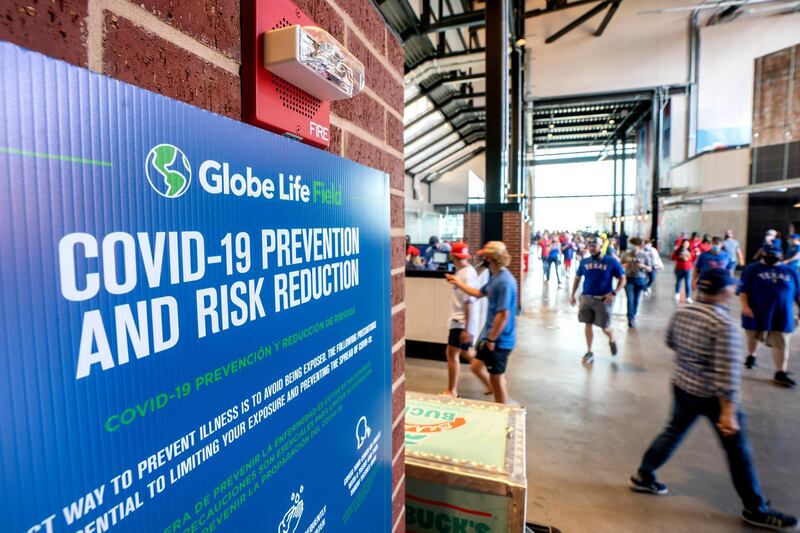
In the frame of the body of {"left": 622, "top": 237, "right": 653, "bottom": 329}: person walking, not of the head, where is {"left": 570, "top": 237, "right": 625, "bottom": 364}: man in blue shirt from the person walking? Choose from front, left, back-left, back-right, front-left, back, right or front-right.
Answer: front

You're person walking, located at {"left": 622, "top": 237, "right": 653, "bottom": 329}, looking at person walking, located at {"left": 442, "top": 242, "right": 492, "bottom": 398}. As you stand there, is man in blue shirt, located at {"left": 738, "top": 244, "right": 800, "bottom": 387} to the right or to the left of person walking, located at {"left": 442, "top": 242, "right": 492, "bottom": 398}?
left

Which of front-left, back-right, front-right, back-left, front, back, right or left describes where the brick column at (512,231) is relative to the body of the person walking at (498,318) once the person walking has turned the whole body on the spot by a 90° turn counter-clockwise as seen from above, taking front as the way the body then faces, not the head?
back

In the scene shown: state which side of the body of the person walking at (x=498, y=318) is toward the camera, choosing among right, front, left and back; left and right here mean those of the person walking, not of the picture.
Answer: left

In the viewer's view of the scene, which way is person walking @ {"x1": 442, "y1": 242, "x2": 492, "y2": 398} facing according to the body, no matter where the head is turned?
to the viewer's left

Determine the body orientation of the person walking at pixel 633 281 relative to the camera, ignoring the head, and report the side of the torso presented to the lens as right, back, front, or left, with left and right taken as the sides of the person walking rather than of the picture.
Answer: front

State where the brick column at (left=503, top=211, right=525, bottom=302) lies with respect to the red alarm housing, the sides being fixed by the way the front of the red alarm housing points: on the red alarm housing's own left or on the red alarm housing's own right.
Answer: on the red alarm housing's own left

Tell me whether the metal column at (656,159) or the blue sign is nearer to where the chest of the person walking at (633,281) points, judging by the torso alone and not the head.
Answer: the blue sign

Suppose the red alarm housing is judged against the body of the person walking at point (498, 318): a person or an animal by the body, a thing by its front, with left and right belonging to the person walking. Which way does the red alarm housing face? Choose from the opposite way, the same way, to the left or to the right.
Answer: the opposite way

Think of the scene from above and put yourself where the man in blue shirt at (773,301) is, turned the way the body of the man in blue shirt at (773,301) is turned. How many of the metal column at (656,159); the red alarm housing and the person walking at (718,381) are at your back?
1

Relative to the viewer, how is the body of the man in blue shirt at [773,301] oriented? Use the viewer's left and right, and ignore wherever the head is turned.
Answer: facing the viewer

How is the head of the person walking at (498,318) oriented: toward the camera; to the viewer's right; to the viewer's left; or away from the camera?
to the viewer's left

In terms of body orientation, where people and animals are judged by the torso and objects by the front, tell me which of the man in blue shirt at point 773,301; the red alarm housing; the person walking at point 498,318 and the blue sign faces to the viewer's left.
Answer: the person walking

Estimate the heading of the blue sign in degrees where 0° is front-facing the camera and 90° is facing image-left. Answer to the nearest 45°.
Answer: approximately 315°

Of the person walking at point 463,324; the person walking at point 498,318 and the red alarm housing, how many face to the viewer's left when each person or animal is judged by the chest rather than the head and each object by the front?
2

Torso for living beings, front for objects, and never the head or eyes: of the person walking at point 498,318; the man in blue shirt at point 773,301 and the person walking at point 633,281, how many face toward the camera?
2
